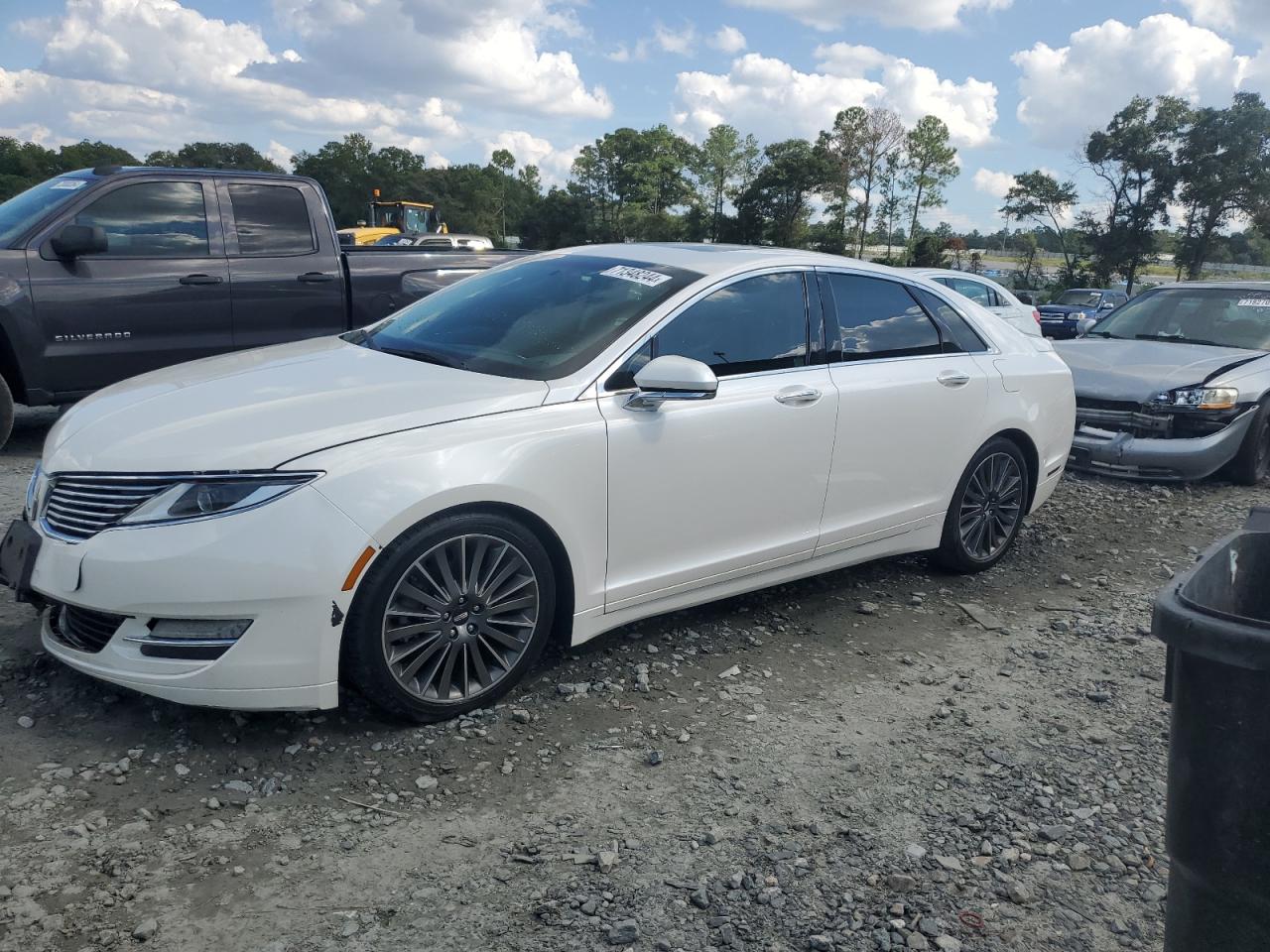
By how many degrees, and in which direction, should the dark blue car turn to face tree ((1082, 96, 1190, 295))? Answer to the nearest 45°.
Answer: approximately 135° to its right

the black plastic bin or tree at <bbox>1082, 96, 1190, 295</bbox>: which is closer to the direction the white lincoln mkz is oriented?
the black plastic bin

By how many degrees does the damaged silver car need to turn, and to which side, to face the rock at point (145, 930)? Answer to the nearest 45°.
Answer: approximately 45° to its left

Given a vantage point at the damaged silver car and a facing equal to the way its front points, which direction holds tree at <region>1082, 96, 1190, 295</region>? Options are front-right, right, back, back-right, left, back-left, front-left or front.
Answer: back-right

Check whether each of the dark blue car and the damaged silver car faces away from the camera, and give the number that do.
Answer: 0

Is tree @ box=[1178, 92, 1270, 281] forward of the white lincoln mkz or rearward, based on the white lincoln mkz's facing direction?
rearward

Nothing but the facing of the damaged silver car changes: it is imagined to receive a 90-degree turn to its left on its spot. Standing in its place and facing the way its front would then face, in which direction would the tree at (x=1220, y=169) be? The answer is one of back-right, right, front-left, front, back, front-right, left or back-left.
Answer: back-left

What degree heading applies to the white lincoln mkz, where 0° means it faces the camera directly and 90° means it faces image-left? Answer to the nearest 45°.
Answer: approximately 45°

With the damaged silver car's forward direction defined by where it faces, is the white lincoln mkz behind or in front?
in front

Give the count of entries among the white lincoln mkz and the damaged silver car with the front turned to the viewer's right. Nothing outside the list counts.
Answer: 0

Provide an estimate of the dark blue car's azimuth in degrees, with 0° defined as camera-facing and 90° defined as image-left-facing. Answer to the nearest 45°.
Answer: approximately 45°
